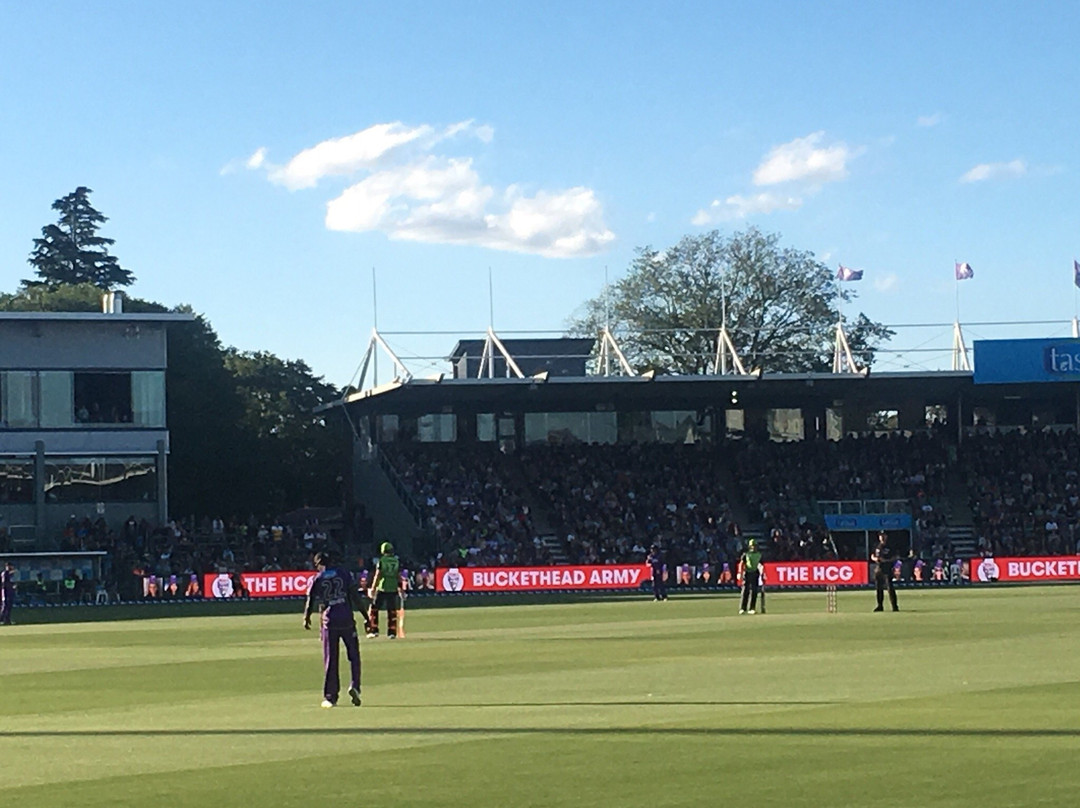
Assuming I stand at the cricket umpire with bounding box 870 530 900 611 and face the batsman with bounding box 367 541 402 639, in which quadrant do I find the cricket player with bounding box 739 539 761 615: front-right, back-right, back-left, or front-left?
front-right

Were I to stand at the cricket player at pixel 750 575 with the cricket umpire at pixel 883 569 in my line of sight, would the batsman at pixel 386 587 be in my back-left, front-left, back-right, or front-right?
back-right

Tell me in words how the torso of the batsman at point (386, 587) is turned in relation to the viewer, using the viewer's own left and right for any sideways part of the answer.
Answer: facing away from the viewer

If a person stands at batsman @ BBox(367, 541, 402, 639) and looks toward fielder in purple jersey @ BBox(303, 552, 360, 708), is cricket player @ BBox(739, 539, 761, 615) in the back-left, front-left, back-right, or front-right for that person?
back-left

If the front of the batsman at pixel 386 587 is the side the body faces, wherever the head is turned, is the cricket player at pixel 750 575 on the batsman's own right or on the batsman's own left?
on the batsman's own right

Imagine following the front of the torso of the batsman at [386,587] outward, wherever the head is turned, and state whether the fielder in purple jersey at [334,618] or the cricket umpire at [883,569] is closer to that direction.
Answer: the cricket umpire

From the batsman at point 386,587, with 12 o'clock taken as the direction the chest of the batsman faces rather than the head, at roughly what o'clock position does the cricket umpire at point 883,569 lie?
The cricket umpire is roughly at 2 o'clock from the batsman.

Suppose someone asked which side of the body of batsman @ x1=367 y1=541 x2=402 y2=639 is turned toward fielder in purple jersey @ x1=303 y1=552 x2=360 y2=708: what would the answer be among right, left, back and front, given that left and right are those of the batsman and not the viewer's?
back
